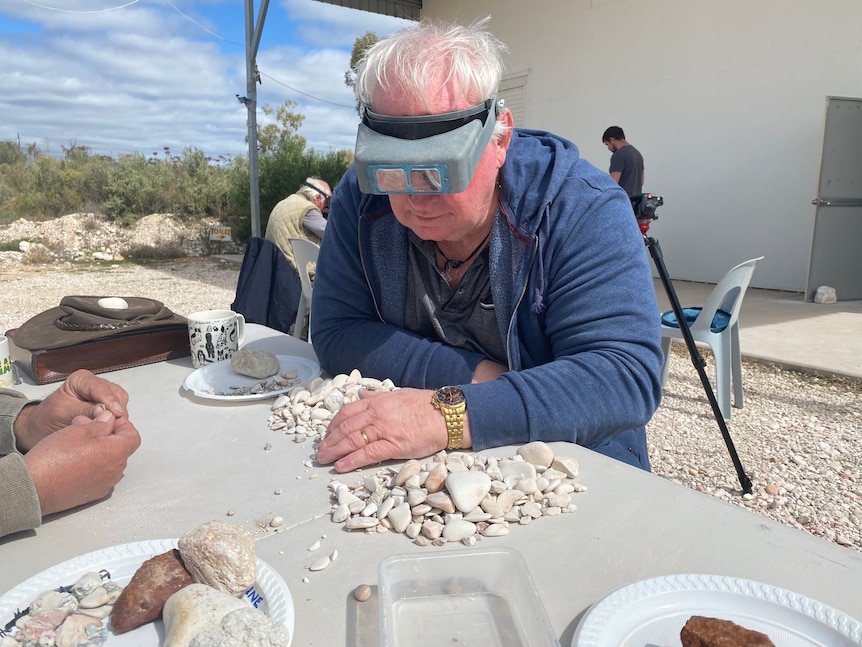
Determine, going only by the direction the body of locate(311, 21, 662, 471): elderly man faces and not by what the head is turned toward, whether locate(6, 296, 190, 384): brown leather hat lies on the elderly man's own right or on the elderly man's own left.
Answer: on the elderly man's own right

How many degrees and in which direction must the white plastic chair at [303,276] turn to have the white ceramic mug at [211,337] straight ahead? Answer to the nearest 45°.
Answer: approximately 90° to its right

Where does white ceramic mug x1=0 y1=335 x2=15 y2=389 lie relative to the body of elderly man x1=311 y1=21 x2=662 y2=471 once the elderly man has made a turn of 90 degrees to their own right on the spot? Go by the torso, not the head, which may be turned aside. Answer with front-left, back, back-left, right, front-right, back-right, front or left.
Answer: front-left

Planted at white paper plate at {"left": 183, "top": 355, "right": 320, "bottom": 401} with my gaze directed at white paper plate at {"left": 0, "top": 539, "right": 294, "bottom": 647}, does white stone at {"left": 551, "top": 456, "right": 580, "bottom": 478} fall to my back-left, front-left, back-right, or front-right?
front-left

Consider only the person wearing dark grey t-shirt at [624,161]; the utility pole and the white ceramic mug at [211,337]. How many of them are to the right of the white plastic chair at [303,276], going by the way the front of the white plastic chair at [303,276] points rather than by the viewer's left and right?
1

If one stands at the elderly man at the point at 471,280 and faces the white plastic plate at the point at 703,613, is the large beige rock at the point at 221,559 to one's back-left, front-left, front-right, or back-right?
front-right

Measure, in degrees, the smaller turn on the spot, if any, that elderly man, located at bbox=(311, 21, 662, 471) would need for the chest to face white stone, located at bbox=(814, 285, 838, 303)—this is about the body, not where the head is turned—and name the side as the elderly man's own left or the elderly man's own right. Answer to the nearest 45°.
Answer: approximately 180°

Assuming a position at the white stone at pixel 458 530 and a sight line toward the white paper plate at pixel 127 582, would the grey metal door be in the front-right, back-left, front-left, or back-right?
back-right

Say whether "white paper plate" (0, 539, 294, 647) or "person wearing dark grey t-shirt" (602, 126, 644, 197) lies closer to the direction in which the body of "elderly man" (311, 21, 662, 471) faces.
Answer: the white paper plate

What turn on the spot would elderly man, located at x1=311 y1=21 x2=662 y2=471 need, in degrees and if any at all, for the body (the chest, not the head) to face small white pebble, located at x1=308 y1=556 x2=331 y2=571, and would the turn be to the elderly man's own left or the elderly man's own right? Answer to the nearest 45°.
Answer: approximately 45° to the elderly man's own left

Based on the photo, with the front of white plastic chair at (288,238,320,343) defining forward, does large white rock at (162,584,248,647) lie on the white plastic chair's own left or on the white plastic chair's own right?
on the white plastic chair's own right

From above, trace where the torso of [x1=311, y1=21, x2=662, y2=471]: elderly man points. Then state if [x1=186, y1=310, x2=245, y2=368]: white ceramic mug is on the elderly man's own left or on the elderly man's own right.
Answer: on the elderly man's own right

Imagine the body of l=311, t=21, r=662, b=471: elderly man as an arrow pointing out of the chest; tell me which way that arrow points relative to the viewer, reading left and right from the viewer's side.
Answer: facing the viewer and to the left of the viewer
